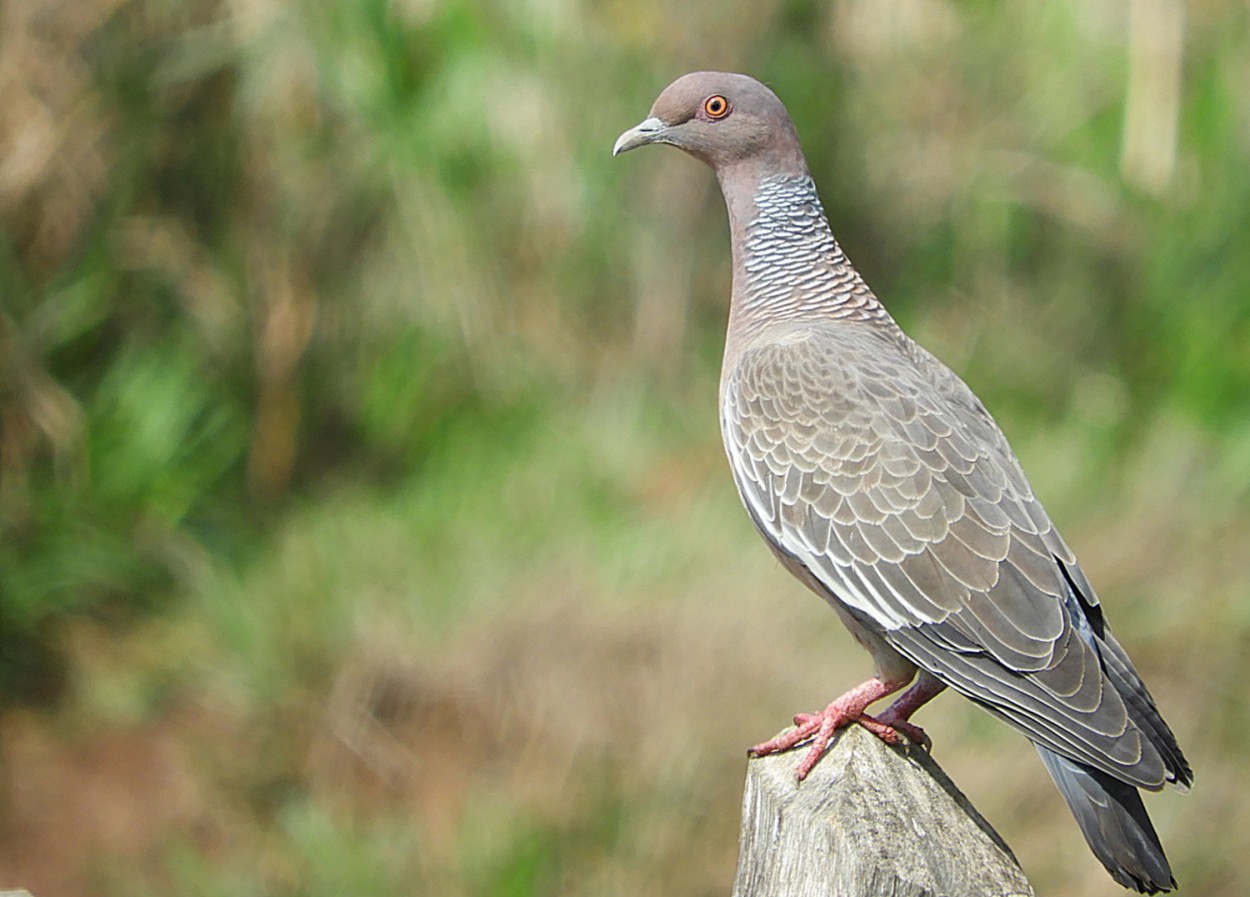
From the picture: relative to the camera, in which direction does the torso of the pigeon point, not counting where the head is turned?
to the viewer's left
